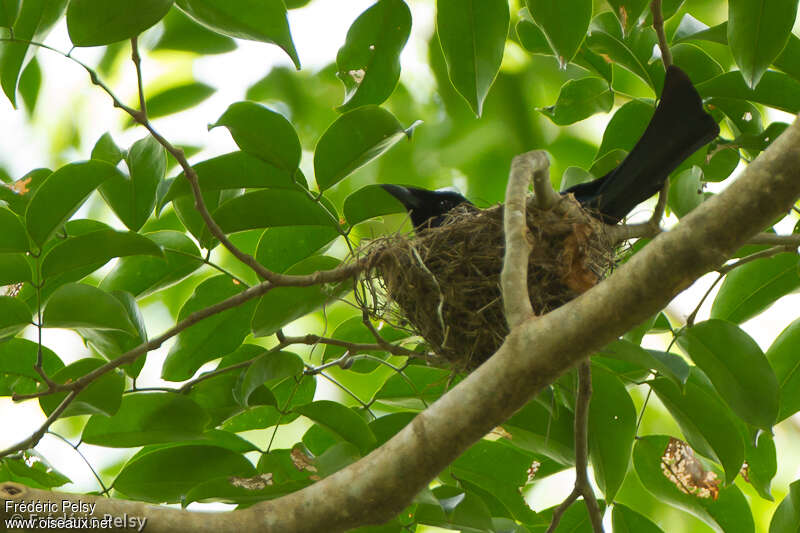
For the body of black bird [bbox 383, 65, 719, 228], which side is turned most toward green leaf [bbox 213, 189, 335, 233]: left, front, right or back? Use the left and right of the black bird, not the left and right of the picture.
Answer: front

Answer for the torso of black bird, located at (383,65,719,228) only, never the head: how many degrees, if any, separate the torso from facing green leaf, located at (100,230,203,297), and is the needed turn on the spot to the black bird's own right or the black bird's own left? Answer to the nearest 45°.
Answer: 0° — it already faces it

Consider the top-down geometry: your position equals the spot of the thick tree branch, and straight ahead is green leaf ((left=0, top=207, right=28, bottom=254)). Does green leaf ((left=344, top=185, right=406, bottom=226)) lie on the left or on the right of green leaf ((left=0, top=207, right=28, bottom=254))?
right

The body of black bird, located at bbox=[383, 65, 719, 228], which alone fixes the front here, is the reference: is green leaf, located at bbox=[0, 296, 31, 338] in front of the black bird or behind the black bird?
in front

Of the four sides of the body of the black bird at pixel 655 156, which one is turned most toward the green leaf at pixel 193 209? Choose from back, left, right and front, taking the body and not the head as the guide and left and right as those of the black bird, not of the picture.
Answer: front

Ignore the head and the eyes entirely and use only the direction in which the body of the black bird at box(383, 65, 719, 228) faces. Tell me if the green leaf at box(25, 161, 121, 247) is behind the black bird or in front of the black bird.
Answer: in front

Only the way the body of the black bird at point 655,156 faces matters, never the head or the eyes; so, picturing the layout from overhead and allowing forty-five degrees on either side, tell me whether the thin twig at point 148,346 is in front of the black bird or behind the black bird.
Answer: in front

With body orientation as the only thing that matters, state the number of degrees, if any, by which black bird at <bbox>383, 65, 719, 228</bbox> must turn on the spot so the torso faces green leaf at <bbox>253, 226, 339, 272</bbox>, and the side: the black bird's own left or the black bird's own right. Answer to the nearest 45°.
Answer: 0° — it already faces it

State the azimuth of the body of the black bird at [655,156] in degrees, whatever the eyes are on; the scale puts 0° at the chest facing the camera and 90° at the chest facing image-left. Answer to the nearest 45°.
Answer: approximately 90°
